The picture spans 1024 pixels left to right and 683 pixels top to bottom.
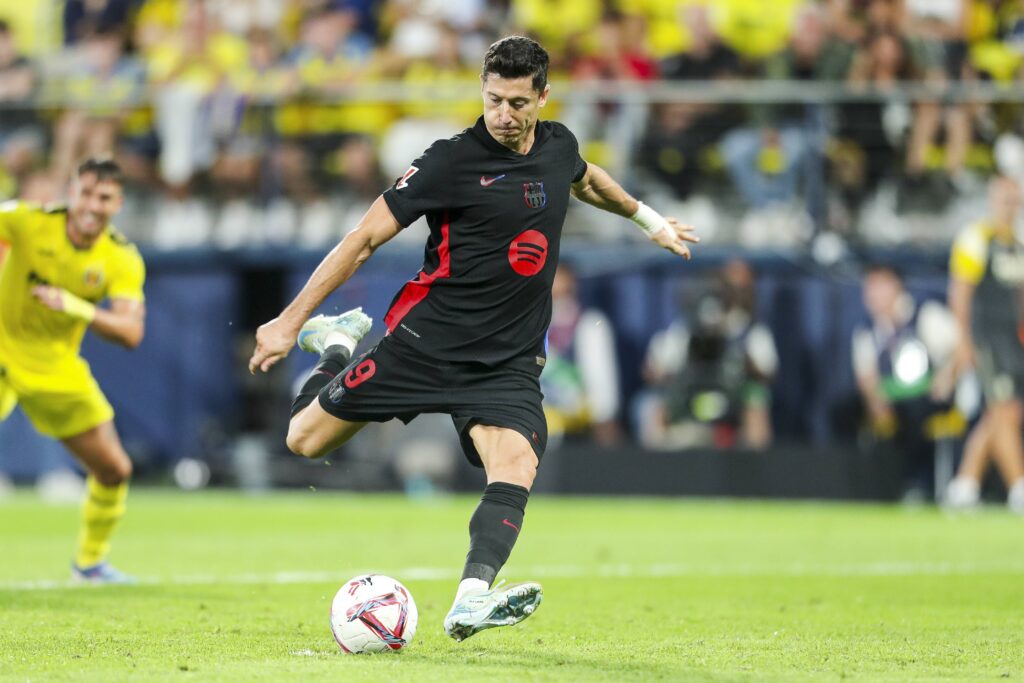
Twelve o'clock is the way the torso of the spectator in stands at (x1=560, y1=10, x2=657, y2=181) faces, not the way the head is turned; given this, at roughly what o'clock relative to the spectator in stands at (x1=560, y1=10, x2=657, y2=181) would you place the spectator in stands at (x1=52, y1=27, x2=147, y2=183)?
the spectator in stands at (x1=52, y1=27, x2=147, y2=183) is roughly at 3 o'clock from the spectator in stands at (x1=560, y1=10, x2=657, y2=181).

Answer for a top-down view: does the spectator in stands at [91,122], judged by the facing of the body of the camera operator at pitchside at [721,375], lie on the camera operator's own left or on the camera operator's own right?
on the camera operator's own right

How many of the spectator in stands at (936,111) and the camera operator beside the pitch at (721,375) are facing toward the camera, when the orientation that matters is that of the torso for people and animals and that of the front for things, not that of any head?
2

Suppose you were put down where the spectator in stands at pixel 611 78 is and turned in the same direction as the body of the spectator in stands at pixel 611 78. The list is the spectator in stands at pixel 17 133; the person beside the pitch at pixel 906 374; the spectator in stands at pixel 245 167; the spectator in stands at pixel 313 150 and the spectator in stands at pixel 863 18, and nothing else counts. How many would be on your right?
3

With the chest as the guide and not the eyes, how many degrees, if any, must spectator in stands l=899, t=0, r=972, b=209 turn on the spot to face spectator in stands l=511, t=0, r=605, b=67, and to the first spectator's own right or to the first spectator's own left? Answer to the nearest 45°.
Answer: approximately 90° to the first spectator's own right
